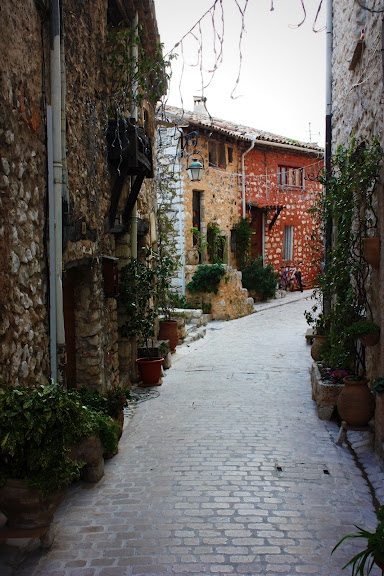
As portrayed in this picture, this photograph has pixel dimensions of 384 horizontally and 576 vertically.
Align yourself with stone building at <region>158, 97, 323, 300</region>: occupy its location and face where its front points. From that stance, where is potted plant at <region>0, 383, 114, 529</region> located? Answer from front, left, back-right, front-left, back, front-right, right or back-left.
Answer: front-right

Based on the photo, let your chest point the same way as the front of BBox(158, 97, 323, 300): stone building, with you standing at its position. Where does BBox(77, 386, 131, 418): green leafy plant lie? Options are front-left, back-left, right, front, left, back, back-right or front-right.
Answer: front-right

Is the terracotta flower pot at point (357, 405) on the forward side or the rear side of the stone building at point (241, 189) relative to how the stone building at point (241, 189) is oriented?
on the forward side

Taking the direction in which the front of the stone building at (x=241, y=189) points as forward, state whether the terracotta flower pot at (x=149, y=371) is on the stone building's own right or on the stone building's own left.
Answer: on the stone building's own right

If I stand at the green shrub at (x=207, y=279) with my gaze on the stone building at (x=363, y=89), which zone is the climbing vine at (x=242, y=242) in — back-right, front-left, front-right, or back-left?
back-left

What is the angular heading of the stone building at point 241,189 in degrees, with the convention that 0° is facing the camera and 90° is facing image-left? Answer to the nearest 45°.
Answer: approximately 315°

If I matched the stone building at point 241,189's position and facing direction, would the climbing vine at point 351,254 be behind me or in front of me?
in front

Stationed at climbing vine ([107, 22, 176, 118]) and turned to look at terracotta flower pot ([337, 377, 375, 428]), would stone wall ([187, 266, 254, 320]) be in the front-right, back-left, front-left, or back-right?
back-left
